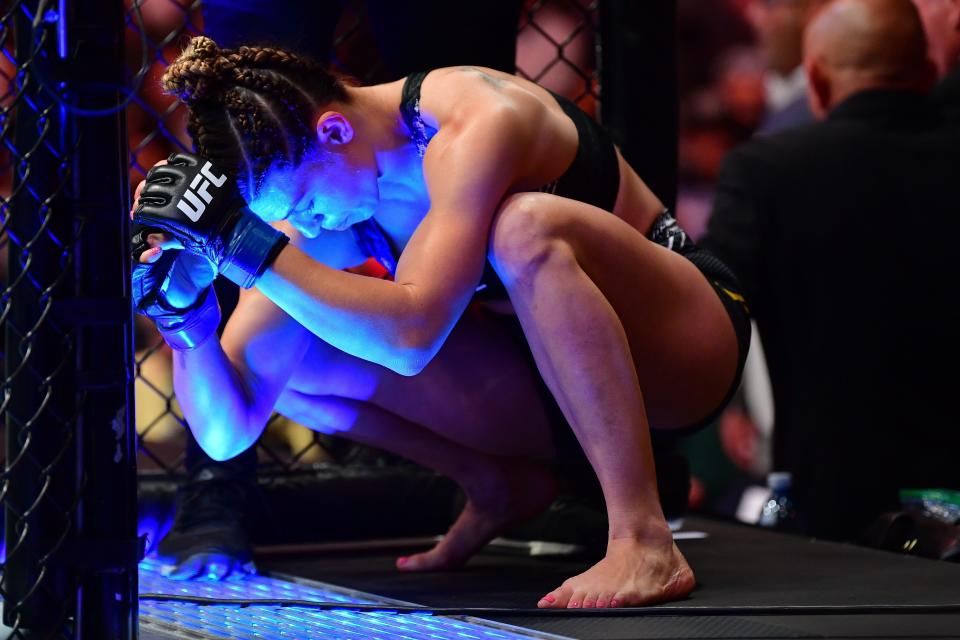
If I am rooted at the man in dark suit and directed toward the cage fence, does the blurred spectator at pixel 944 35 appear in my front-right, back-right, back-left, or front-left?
back-right

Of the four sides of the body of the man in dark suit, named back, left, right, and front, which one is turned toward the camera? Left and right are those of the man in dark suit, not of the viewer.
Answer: back

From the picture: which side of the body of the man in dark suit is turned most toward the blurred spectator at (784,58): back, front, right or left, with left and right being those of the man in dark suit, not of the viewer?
front

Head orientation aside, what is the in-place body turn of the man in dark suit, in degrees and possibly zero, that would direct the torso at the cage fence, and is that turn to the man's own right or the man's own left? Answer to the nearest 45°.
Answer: approximately 135° to the man's own left

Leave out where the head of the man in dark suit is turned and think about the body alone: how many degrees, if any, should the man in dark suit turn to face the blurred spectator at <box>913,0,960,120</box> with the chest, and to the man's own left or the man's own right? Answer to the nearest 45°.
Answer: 0° — they already face them

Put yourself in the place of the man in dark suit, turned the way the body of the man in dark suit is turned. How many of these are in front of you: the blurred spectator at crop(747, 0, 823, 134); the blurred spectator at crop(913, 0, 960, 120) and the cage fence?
2

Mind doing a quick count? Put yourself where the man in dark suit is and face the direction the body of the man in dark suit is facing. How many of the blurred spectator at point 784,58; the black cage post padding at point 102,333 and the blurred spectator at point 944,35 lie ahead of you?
2

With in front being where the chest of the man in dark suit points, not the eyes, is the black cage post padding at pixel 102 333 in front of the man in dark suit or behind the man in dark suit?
behind
